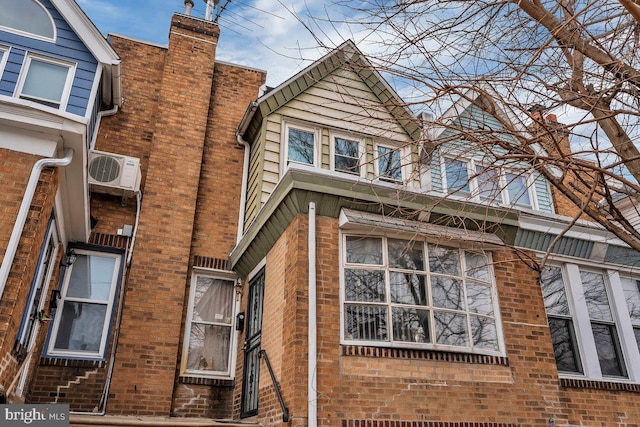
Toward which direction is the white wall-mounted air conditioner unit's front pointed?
toward the camera

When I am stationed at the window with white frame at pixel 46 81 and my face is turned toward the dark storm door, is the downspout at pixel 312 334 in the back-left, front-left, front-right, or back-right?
front-right

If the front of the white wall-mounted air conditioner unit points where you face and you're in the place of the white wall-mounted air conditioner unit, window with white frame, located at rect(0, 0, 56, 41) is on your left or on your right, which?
on your right

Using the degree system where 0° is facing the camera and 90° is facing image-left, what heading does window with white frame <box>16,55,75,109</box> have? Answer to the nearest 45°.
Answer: approximately 0°

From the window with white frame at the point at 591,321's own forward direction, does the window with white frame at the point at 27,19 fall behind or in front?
in front

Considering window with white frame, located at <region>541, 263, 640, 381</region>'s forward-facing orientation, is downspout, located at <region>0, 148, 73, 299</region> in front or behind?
in front
